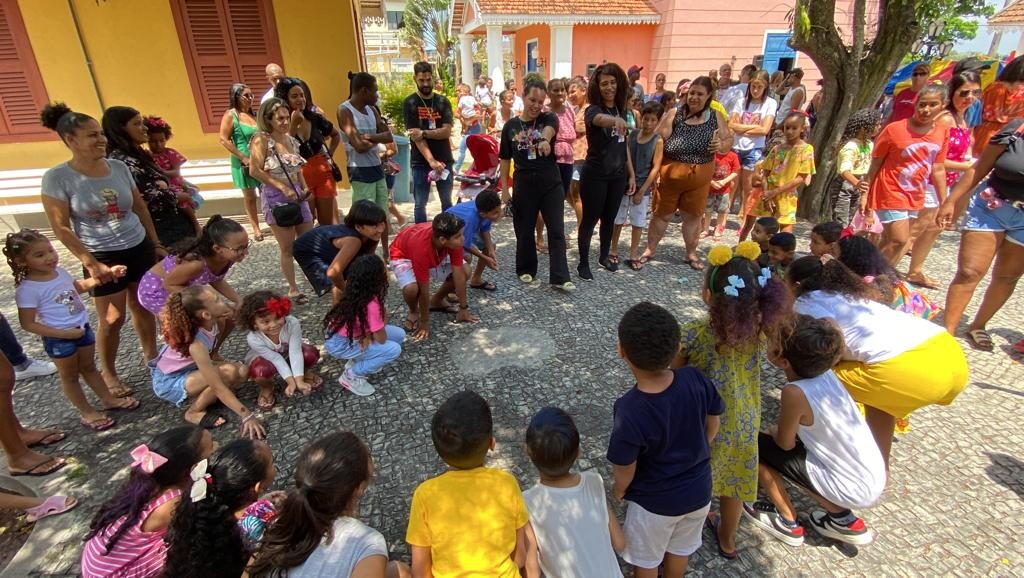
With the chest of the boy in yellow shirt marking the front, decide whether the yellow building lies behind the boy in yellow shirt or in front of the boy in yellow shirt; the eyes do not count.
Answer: in front

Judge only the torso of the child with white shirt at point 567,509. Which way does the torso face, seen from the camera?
away from the camera

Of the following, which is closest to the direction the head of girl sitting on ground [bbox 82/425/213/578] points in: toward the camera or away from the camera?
away from the camera

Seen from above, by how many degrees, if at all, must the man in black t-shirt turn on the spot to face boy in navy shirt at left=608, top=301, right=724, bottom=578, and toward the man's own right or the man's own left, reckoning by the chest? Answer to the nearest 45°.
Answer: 0° — they already face them

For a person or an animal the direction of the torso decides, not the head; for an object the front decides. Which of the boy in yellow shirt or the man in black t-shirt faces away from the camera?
the boy in yellow shirt

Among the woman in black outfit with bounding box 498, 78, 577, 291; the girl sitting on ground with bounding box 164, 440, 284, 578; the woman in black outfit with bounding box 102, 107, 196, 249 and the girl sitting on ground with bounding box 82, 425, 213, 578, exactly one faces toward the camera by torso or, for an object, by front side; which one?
the woman in black outfit with bounding box 498, 78, 577, 291

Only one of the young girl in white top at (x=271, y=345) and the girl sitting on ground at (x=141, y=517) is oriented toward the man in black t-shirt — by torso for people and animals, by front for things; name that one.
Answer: the girl sitting on ground

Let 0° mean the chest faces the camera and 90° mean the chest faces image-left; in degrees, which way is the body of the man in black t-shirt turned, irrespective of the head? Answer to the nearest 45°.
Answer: approximately 0°

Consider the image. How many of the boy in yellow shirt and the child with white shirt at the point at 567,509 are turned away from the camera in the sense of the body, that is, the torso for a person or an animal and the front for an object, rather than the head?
2

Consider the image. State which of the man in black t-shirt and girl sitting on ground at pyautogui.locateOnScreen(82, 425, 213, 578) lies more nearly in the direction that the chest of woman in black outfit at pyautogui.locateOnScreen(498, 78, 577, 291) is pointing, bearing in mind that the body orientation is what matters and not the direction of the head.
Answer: the girl sitting on ground
